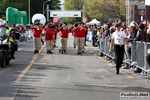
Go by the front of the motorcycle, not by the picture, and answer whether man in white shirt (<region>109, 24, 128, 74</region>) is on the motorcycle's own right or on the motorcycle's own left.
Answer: on the motorcycle's own left

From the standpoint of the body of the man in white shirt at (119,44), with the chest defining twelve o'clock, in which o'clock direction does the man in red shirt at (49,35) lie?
The man in red shirt is roughly at 5 o'clock from the man in white shirt.

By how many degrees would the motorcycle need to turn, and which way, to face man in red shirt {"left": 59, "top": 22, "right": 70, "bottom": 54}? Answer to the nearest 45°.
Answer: approximately 135° to its left

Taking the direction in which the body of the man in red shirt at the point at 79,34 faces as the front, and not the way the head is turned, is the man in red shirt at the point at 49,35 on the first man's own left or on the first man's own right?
on the first man's own right

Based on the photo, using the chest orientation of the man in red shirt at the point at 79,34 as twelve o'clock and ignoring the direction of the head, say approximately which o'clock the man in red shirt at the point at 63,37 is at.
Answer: the man in red shirt at the point at 63,37 is roughly at 4 o'clock from the man in red shirt at the point at 79,34.

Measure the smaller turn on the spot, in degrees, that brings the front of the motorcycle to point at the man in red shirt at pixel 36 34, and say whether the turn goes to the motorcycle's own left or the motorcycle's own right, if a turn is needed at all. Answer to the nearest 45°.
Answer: approximately 180°

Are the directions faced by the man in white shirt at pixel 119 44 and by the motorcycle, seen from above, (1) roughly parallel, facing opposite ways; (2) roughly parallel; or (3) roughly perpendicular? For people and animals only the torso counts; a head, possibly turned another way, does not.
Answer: roughly parallel

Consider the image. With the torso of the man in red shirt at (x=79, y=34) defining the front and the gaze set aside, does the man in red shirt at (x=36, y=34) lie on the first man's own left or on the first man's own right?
on the first man's own right

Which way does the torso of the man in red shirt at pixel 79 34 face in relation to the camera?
toward the camera

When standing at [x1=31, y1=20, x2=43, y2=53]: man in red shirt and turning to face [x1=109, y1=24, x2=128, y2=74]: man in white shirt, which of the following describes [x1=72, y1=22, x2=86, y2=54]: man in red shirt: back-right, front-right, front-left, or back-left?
front-left

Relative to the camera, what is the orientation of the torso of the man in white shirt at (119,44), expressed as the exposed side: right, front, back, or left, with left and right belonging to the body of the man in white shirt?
front

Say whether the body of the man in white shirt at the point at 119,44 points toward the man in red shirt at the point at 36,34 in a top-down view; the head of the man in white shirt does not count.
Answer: no

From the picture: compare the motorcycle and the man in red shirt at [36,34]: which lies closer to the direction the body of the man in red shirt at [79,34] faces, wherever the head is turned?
the motorcycle

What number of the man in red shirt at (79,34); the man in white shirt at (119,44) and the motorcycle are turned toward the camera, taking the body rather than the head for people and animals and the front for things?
3

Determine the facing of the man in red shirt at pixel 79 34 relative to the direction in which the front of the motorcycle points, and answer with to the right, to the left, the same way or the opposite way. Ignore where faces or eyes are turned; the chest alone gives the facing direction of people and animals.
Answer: the same way

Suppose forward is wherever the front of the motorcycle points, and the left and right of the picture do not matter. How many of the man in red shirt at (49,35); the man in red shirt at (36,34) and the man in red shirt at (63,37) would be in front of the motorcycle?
0

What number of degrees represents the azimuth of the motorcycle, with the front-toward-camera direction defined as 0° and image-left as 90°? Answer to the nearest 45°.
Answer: approximately 0°
